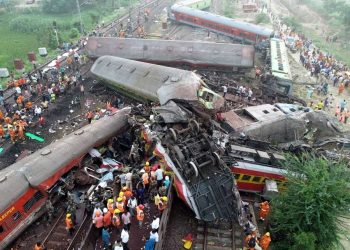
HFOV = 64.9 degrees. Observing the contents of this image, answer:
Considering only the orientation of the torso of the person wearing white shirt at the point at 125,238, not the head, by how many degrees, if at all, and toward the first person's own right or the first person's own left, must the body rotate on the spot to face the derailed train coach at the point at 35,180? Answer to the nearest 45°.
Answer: approximately 45° to the first person's own left

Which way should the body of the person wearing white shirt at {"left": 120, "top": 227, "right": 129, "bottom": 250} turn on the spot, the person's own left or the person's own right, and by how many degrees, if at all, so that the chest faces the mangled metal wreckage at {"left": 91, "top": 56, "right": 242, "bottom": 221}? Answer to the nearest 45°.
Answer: approximately 45° to the person's own right

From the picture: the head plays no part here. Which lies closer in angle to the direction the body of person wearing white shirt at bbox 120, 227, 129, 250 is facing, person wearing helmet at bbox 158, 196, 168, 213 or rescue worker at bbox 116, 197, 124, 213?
the rescue worker

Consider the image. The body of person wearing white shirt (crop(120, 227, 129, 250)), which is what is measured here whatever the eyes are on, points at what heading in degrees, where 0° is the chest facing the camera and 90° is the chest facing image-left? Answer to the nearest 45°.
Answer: approximately 180°

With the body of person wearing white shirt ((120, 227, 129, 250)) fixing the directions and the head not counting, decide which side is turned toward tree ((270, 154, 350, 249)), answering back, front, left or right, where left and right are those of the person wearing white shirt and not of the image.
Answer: right

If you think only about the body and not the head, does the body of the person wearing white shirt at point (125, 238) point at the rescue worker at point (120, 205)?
yes

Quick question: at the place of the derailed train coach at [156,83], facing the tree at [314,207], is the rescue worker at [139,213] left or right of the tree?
right

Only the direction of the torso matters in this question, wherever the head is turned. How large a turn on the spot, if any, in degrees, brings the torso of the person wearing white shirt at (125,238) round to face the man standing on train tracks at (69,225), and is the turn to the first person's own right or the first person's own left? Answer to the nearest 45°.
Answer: approximately 45° to the first person's own left

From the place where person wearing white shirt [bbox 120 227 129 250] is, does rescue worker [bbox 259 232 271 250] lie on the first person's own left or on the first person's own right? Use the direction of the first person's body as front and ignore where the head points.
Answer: on the first person's own right

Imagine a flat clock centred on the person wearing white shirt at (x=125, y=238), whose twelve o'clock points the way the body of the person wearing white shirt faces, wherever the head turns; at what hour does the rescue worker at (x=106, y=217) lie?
The rescue worker is roughly at 11 o'clock from the person wearing white shirt.

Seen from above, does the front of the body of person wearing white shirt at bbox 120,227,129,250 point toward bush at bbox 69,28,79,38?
yes
